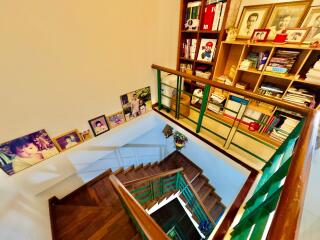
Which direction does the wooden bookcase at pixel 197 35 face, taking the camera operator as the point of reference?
facing the viewer and to the left of the viewer

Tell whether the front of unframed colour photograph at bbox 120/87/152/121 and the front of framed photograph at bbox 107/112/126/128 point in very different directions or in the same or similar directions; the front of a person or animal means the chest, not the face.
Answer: same or similar directions

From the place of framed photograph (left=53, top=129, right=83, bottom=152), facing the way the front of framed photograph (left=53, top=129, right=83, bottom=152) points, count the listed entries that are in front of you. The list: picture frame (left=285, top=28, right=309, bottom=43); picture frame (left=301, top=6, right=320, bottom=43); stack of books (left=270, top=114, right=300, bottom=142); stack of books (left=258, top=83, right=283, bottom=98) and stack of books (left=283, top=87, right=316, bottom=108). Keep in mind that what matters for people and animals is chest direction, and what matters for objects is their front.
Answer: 5

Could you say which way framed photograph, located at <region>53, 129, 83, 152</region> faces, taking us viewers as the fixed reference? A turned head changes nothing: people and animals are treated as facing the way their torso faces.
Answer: facing the viewer and to the right of the viewer

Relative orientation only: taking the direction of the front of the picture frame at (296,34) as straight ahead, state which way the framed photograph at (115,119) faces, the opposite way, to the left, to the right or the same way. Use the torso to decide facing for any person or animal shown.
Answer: to the left

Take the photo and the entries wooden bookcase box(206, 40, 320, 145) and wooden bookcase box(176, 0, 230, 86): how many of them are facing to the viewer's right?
0

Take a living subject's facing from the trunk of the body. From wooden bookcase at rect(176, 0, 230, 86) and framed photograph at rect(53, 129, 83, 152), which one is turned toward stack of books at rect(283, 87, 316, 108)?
the framed photograph

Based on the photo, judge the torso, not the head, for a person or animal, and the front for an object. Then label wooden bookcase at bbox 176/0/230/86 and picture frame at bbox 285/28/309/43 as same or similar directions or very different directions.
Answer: same or similar directions

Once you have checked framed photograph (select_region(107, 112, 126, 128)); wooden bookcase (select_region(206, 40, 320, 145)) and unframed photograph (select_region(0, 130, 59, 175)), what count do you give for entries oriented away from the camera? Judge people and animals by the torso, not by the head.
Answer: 0

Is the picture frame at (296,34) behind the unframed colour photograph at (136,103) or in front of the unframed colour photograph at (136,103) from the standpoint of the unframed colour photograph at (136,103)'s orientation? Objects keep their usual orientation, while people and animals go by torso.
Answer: in front

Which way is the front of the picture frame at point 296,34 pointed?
toward the camera

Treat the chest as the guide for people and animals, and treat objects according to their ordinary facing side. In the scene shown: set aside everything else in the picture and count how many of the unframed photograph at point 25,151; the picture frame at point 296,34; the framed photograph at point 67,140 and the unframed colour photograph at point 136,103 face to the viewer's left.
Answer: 0
